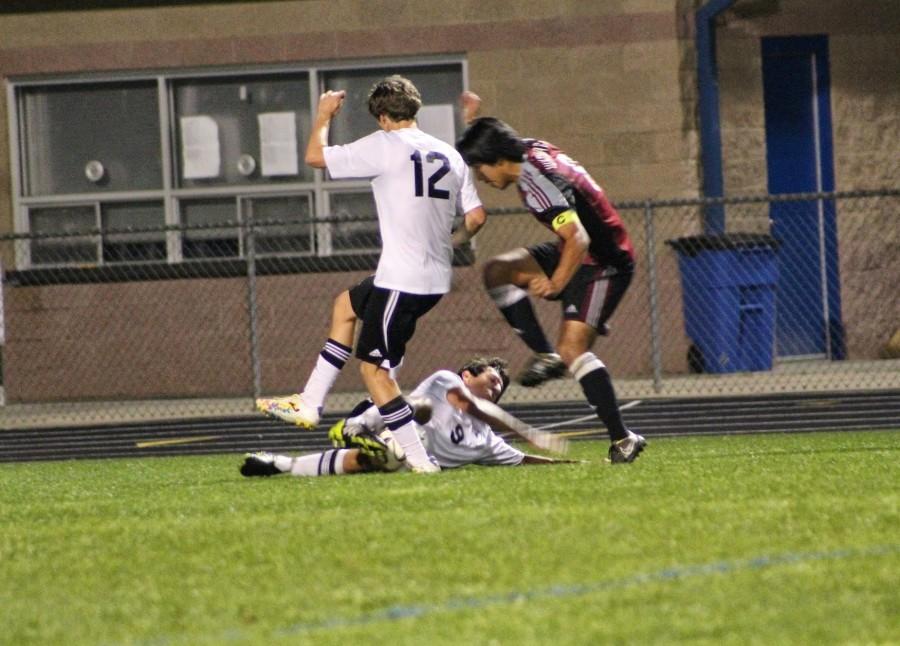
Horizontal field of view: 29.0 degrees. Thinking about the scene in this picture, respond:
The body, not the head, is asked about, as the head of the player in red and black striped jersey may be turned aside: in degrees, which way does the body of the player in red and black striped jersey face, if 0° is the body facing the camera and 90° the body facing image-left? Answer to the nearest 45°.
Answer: approximately 90°

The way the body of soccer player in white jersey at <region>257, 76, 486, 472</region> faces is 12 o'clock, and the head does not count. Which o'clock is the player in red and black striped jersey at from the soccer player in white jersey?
The player in red and black striped jersey is roughly at 4 o'clock from the soccer player in white jersey.

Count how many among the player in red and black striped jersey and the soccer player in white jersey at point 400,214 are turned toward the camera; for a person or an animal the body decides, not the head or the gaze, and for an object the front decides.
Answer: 0

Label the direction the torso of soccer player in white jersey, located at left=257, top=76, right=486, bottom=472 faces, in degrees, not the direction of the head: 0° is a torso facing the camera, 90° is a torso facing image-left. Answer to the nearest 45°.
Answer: approximately 135°

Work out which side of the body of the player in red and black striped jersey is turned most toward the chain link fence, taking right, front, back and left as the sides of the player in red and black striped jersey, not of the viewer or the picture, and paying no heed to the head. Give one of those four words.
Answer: right

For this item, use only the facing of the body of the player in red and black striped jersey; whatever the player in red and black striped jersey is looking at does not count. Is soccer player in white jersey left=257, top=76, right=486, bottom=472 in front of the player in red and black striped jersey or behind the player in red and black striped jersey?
in front
